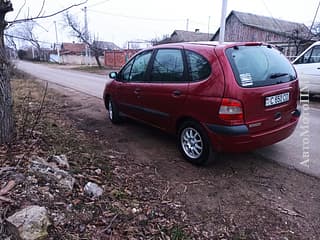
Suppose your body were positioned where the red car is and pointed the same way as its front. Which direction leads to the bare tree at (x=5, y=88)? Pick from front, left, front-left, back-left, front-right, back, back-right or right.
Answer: front-left

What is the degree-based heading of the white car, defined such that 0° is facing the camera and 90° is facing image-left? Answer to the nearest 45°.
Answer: approximately 90°

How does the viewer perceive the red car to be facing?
facing away from the viewer and to the left of the viewer

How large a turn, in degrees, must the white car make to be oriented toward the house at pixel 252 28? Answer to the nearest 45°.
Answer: approximately 90° to its right

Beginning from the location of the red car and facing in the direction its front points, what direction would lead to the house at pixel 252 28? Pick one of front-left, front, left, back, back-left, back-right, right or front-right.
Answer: front-right

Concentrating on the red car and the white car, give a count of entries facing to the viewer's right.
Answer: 0

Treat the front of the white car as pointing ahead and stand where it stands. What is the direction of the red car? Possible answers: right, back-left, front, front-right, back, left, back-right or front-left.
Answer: left

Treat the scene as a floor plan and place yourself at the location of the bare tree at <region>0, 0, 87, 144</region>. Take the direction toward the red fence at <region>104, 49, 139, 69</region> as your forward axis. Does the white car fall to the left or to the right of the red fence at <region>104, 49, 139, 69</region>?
right
